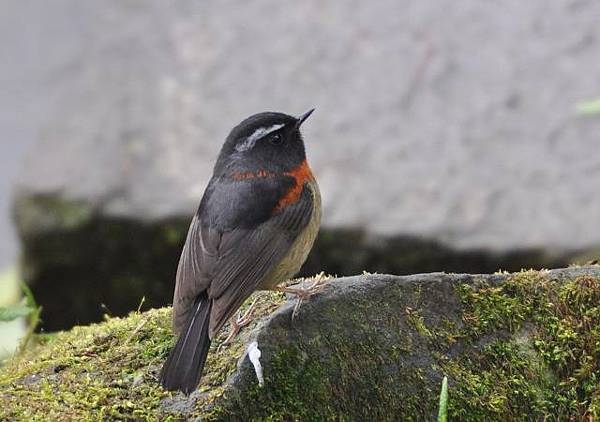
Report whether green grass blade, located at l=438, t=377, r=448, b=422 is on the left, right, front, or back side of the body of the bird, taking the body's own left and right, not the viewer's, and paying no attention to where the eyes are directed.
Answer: right

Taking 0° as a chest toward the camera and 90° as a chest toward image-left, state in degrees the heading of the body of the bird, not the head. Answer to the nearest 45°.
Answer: approximately 225°
